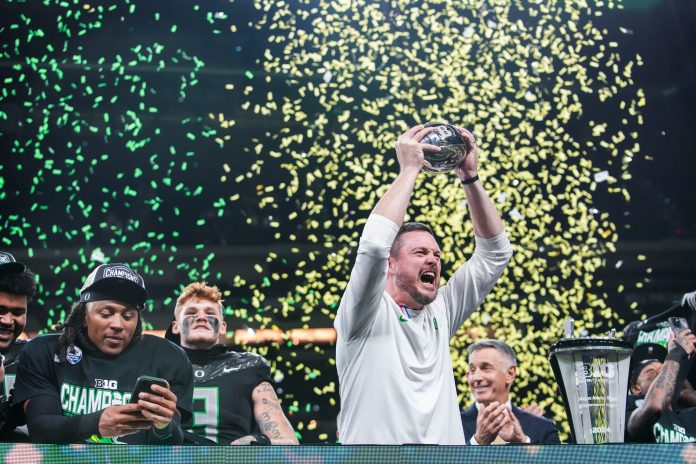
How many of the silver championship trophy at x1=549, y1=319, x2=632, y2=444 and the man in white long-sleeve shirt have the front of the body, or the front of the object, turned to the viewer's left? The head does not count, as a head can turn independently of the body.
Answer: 0

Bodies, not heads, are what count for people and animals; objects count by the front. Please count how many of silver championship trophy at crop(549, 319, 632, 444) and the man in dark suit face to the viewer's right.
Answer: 0

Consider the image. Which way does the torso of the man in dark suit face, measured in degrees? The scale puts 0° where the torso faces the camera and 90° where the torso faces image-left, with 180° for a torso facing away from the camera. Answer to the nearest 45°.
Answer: approximately 45°

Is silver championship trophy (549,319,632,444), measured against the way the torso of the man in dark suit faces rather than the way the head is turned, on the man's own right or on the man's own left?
on the man's own left

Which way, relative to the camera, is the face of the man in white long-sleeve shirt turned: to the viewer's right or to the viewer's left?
to the viewer's right

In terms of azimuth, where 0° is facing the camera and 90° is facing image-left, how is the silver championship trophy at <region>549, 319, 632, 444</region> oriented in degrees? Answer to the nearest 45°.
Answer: approximately 0°
